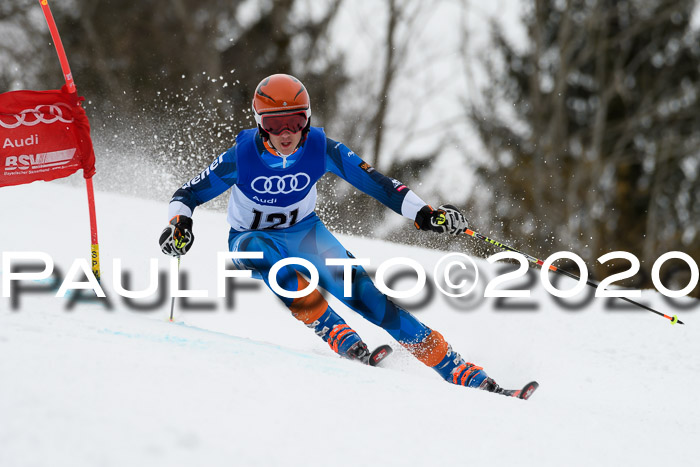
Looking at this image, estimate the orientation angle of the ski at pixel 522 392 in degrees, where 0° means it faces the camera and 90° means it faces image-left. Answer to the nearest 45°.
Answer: approximately 315°

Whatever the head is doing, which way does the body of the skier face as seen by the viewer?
toward the camera

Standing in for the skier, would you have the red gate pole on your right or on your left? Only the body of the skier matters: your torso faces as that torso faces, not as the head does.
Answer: on your right

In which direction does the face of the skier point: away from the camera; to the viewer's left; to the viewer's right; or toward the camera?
toward the camera

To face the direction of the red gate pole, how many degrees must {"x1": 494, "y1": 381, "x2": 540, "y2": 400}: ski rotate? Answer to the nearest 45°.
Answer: approximately 135° to its right
